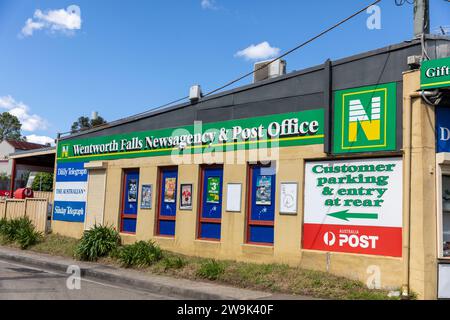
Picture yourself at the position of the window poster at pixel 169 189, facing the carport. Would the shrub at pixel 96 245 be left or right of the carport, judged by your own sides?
left

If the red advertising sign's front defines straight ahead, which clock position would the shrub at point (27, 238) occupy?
The shrub is roughly at 2 o'clock from the red advertising sign.

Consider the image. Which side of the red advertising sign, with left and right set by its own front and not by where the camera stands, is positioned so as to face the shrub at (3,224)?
right

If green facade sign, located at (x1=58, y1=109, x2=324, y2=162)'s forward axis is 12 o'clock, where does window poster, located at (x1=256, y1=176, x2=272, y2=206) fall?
The window poster is roughly at 9 o'clock from the green facade sign.

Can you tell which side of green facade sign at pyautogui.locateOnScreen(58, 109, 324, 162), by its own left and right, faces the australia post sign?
left

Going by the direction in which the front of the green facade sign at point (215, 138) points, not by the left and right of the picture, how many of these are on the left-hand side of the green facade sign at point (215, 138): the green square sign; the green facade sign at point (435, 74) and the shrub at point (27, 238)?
2
